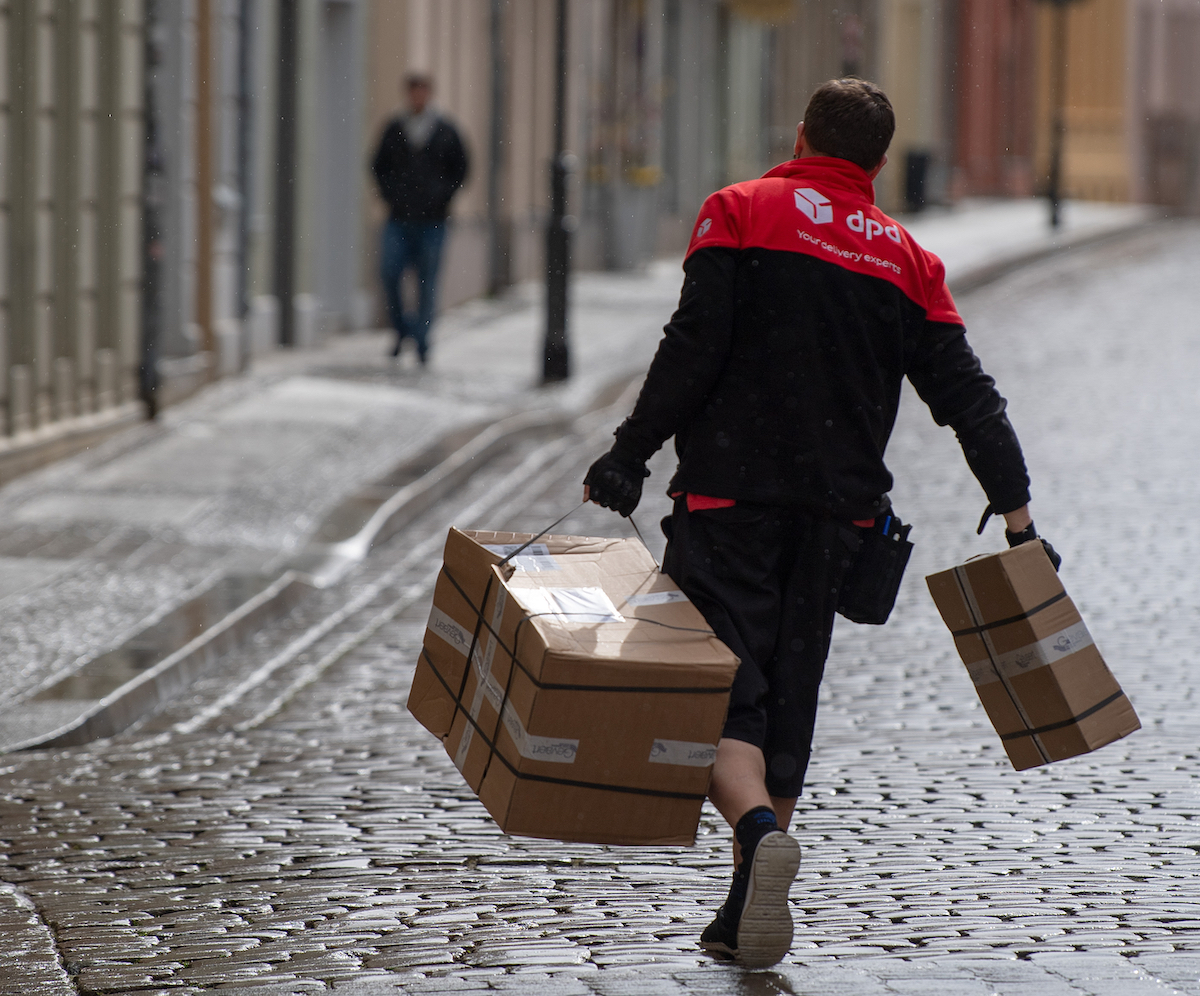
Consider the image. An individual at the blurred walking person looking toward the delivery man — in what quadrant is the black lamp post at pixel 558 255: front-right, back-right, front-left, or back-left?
front-left

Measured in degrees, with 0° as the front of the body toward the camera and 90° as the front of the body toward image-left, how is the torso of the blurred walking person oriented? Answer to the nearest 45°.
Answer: approximately 0°

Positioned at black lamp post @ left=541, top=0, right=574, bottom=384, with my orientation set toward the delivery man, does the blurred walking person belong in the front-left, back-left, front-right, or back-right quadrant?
back-right

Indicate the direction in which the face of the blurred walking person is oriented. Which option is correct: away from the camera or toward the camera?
toward the camera

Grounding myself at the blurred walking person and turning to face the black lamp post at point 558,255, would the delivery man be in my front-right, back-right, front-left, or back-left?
front-right

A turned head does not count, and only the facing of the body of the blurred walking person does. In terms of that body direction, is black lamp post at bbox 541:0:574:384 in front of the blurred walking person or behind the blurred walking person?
in front

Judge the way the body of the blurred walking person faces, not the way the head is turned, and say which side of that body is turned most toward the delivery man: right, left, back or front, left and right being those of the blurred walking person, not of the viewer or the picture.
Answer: front
